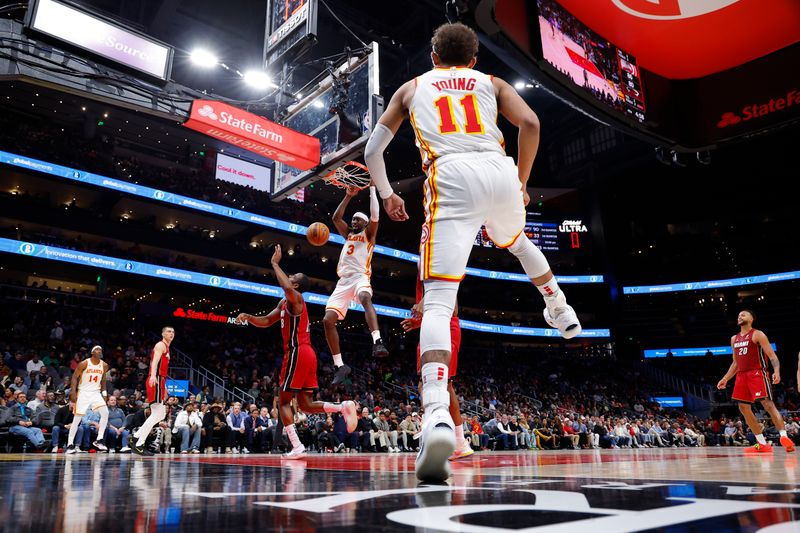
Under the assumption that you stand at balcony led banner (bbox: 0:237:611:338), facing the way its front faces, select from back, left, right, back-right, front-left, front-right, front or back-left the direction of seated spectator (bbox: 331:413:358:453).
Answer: front

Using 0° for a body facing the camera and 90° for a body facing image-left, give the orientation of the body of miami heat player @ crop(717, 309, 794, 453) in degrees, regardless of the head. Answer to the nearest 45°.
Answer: approximately 45°

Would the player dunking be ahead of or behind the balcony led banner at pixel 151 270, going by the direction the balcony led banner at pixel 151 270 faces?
ahead

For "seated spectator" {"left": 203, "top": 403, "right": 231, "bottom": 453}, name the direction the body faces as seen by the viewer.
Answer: toward the camera

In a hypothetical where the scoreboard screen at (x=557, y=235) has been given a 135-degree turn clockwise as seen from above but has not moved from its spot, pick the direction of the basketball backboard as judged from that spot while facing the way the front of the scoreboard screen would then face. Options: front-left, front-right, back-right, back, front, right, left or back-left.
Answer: back-left

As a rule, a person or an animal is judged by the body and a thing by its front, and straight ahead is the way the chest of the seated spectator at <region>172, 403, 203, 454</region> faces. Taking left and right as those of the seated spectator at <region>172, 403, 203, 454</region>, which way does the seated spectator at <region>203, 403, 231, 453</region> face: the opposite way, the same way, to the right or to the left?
the same way

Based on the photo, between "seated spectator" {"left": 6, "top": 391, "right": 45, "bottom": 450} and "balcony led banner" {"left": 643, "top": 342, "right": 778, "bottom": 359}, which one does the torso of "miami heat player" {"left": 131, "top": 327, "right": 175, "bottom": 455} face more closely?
the balcony led banner

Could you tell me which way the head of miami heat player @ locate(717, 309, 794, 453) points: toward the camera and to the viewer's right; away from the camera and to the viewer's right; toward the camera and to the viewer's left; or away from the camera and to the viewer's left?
toward the camera and to the viewer's left

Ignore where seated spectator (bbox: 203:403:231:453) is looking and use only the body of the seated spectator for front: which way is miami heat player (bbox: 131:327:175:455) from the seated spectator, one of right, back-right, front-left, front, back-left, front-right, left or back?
front

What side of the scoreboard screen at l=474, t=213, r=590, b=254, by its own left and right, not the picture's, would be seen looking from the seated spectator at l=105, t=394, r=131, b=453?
front

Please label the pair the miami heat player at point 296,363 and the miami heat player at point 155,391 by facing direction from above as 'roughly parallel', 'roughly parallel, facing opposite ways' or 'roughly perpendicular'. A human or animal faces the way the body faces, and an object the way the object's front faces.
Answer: roughly parallel, facing opposite ways

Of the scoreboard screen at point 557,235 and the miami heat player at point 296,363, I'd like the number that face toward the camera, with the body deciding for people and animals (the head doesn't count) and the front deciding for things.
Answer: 1
